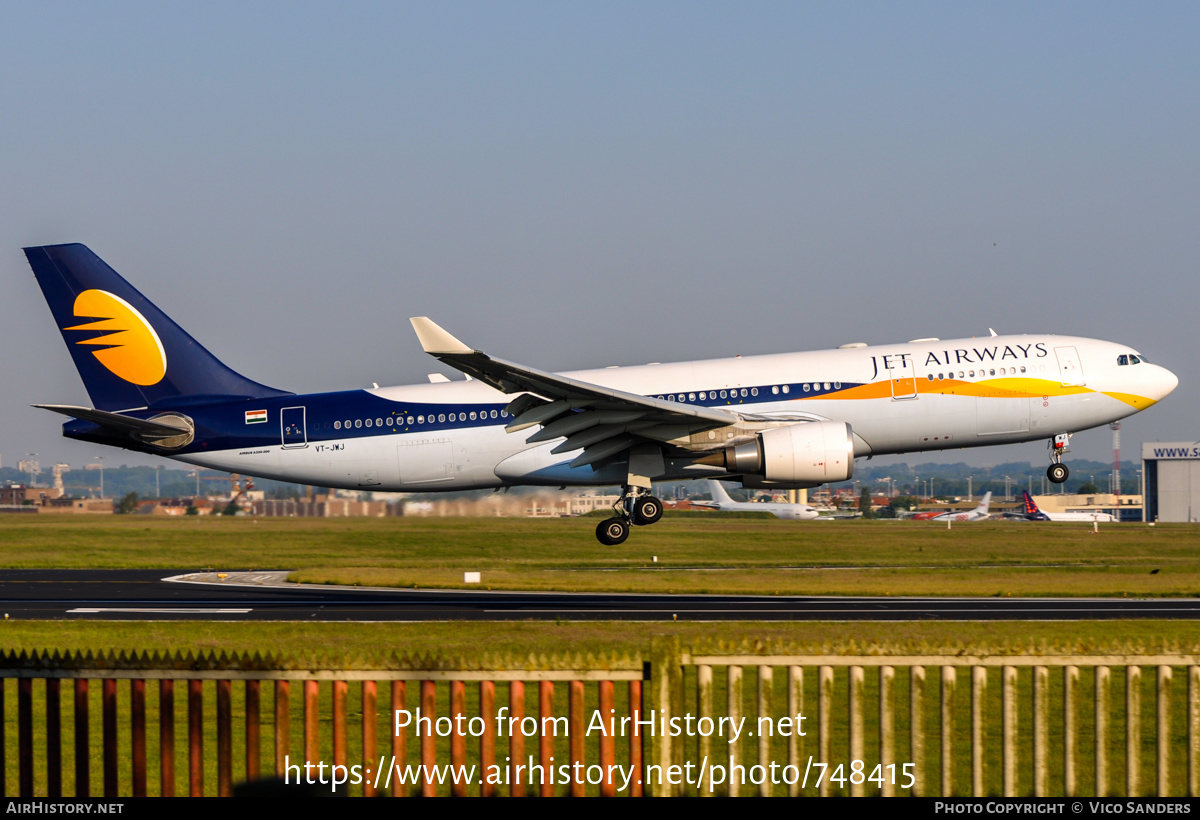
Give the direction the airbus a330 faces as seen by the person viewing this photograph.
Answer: facing to the right of the viewer

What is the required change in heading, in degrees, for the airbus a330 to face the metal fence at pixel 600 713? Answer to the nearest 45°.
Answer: approximately 90° to its right

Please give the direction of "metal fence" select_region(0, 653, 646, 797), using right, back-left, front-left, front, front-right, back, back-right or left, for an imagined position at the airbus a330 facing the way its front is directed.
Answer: right
